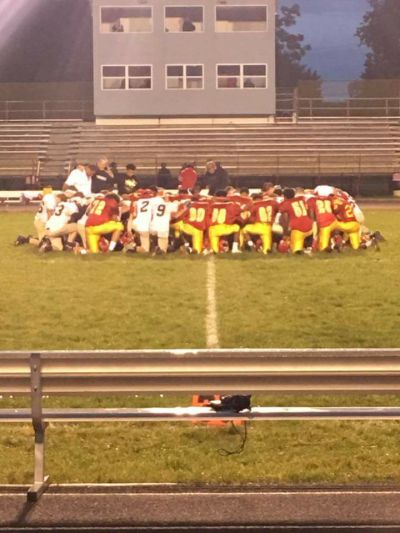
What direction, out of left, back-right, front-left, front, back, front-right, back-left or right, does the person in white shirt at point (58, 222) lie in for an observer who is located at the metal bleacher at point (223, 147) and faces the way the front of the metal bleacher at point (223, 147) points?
front

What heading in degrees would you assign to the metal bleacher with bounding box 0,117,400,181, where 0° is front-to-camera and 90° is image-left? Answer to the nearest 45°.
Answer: approximately 0°

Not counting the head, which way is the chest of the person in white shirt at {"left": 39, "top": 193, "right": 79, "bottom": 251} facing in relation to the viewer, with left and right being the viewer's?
facing away from the viewer and to the right of the viewer

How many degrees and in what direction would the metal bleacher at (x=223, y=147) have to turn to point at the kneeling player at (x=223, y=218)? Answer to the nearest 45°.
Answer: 0° — it already faces them

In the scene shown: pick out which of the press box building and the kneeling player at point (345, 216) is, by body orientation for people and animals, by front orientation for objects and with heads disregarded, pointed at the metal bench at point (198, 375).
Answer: the press box building

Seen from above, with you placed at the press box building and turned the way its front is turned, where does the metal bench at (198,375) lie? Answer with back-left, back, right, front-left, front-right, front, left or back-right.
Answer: front

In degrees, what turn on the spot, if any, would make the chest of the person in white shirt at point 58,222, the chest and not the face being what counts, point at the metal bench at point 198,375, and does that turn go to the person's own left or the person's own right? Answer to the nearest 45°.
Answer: approximately 135° to the person's own right

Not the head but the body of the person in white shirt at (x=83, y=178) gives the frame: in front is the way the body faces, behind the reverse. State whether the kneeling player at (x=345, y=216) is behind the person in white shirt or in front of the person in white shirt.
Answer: in front

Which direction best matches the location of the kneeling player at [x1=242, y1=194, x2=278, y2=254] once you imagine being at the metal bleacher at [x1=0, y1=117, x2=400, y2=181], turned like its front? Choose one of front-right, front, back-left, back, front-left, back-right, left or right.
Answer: front

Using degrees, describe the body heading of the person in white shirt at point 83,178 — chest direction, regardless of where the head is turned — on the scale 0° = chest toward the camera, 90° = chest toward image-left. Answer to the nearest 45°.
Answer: approximately 315°

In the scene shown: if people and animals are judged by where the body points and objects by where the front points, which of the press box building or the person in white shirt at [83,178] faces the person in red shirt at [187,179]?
the press box building

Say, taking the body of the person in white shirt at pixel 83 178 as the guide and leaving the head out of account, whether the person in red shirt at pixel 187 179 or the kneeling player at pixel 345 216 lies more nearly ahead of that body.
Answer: the kneeling player

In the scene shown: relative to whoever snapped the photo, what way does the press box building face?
facing the viewer

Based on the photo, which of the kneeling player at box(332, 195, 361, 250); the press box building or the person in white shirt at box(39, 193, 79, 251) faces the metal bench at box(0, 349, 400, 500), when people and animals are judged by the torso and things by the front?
the press box building

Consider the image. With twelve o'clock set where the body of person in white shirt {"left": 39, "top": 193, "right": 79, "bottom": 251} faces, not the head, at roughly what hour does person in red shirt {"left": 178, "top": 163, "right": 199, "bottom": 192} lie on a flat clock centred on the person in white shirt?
The person in red shirt is roughly at 11 o'clock from the person in white shirt.

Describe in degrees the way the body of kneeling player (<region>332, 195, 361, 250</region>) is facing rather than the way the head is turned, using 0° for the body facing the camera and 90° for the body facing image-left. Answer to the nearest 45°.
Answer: approximately 135°

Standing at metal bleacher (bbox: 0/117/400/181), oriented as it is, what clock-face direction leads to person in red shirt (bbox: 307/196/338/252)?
The person in red shirt is roughly at 12 o'clock from the metal bleacher.
